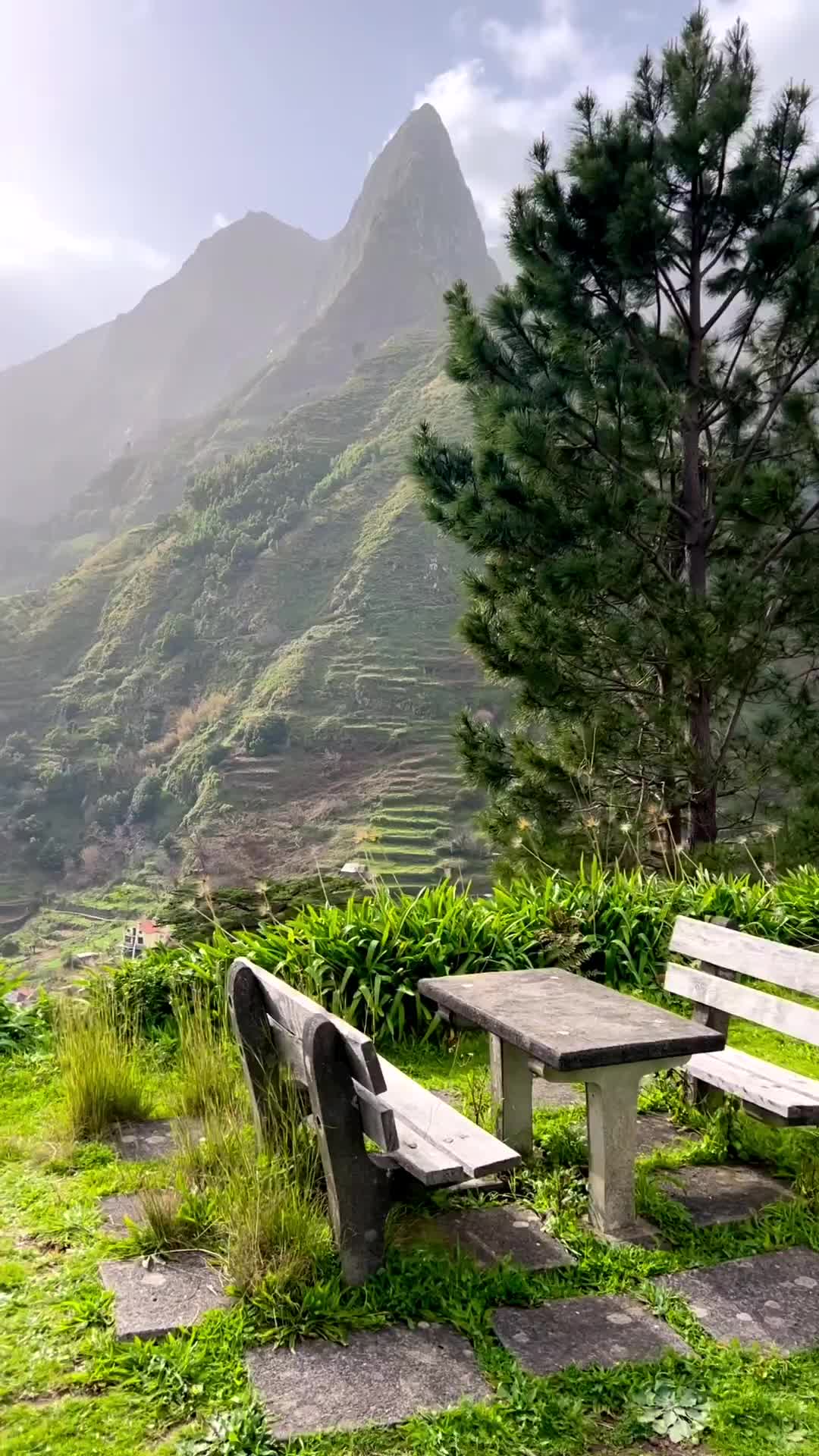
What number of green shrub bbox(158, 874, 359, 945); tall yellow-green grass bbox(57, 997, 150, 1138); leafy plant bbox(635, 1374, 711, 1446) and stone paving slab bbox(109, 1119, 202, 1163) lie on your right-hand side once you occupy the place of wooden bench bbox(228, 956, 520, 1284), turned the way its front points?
1

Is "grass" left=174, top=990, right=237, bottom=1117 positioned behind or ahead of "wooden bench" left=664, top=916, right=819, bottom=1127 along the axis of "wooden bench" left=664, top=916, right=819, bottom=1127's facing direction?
ahead

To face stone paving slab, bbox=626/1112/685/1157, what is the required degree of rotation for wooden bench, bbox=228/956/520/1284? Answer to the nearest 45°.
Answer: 0° — it already faces it

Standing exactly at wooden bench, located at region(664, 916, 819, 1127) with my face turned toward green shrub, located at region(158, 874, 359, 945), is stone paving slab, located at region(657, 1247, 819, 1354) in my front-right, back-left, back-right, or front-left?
back-left

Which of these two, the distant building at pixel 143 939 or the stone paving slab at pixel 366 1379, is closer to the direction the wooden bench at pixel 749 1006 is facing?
the stone paving slab

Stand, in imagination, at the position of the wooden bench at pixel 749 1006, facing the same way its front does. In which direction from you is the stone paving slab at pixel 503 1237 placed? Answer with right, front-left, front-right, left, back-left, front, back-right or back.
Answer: front

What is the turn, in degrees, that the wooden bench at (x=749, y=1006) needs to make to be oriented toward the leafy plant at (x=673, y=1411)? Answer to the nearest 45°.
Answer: approximately 45° to its left

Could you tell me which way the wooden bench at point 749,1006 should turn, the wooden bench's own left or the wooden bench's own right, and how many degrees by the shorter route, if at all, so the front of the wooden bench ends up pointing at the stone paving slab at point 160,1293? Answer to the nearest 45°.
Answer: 0° — it already faces it

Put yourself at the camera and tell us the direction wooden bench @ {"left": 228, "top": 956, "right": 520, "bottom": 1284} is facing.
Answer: facing away from the viewer and to the right of the viewer

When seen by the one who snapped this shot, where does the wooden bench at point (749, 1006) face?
facing the viewer and to the left of the viewer

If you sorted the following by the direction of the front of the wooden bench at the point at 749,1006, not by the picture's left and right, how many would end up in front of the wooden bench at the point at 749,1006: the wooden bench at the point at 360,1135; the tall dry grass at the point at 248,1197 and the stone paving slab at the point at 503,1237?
3

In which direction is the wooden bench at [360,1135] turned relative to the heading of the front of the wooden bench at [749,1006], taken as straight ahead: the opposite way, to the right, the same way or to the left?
the opposite way
